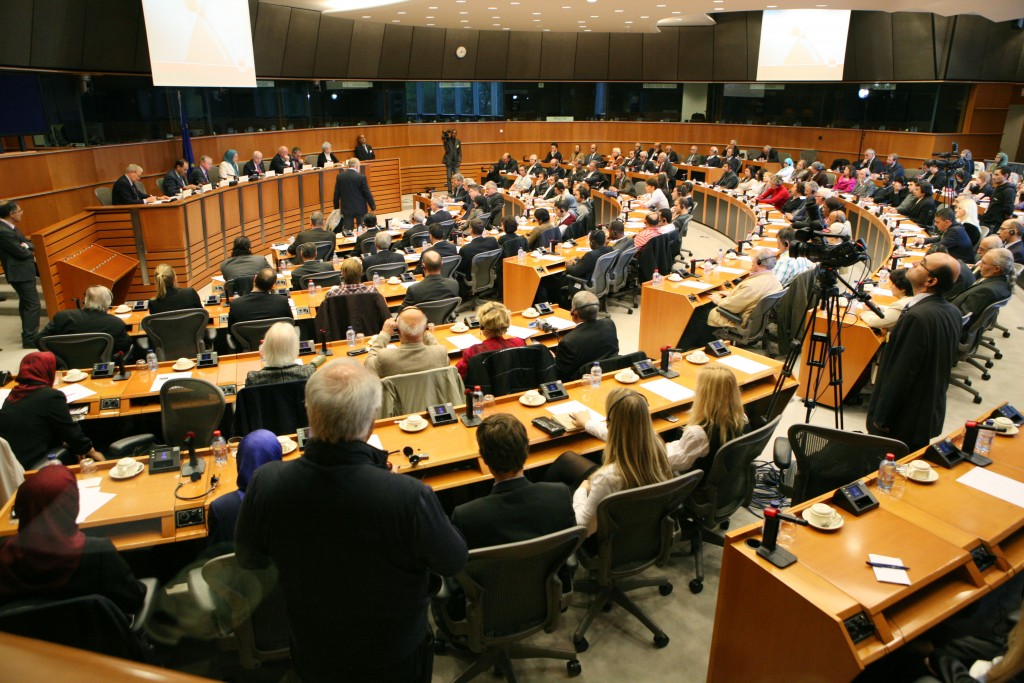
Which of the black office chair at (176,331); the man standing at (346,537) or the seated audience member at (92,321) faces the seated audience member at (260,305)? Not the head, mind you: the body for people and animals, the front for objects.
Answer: the man standing

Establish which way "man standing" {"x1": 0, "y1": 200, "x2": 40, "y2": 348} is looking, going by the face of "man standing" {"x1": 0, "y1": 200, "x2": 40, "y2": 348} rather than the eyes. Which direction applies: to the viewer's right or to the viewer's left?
to the viewer's right

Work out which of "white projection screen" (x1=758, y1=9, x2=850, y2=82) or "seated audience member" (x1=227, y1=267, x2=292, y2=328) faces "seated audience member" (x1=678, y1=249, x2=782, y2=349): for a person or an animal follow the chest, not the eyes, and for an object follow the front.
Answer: the white projection screen

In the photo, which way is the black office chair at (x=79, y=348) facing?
away from the camera

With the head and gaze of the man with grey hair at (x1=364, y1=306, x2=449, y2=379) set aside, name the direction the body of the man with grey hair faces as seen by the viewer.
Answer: away from the camera

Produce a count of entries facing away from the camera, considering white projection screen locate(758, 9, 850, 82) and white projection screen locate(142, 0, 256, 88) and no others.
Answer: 0

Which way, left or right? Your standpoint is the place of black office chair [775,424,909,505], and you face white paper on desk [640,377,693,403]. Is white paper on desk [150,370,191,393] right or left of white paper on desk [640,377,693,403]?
left

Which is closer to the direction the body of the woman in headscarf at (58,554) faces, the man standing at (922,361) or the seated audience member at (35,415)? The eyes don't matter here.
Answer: the seated audience member

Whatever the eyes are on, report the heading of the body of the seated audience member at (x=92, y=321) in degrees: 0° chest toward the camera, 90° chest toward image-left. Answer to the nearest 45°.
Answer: approximately 180°

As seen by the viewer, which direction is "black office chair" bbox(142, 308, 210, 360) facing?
away from the camera

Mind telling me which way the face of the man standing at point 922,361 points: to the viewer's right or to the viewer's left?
to the viewer's left

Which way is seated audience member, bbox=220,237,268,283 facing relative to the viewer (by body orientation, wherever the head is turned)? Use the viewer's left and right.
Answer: facing away from the viewer

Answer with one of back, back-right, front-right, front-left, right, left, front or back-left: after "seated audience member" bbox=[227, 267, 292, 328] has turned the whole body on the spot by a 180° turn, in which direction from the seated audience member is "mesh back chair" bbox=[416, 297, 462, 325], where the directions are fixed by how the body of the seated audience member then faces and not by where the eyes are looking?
left

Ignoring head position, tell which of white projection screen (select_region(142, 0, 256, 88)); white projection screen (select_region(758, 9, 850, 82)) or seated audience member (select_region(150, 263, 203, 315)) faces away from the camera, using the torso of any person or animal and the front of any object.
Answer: the seated audience member

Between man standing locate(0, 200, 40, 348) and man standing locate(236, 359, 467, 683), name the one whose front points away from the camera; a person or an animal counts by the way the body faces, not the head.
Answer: man standing locate(236, 359, 467, 683)

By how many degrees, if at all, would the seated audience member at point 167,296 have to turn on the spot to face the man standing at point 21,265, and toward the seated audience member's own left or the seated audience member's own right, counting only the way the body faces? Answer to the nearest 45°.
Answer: approximately 45° to the seated audience member's own left

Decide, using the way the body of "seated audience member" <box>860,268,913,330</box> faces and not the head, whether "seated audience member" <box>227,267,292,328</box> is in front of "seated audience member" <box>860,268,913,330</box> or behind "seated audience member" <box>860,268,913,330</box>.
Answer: in front

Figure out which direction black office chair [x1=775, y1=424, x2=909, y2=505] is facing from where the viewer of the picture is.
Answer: facing away from the viewer and to the left of the viewer
